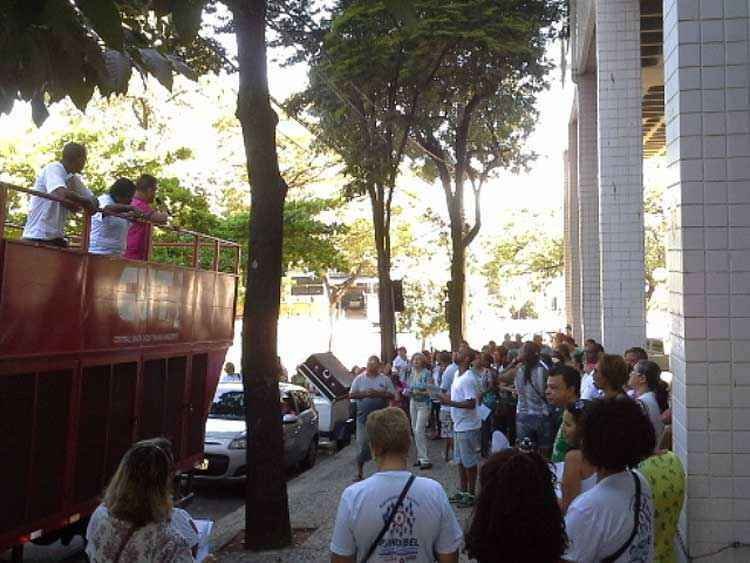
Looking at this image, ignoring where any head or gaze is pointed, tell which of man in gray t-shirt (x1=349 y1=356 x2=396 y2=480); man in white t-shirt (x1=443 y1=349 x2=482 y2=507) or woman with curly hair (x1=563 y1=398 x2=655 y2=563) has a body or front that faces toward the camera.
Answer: man in gray t-shirt (x1=349 y1=356 x2=396 y2=480)

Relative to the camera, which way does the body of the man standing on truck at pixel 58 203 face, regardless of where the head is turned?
to the viewer's right

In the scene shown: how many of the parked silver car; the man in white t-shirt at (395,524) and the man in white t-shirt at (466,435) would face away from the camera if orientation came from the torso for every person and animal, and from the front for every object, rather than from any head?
1

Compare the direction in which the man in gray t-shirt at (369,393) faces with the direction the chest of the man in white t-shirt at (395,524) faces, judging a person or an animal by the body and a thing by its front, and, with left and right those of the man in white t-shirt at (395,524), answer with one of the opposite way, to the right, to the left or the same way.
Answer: the opposite way

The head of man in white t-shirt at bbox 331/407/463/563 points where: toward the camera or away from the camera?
away from the camera

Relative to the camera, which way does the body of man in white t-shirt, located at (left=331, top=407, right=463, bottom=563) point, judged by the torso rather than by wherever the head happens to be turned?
away from the camera

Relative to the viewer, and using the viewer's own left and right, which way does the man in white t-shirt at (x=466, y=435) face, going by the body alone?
facing to the left of the viewer

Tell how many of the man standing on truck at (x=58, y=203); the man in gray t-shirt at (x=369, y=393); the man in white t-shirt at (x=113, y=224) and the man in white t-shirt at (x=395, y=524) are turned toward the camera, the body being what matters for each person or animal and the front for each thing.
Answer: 1

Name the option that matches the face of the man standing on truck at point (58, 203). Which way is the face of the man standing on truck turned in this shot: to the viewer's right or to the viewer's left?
to the viewer's right

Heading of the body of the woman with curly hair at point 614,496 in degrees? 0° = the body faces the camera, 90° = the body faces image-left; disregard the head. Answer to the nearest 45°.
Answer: approximately 135°

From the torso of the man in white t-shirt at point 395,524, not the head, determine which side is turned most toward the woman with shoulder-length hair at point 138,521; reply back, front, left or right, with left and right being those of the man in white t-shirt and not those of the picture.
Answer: left

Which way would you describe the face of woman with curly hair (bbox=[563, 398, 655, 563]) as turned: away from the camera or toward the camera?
away from the camera

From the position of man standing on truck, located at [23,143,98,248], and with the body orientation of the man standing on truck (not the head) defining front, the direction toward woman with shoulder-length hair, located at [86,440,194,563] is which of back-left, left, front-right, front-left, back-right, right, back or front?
right

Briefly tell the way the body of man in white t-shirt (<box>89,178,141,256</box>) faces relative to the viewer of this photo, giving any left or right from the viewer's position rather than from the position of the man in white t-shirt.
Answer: facing to the right of the viewer

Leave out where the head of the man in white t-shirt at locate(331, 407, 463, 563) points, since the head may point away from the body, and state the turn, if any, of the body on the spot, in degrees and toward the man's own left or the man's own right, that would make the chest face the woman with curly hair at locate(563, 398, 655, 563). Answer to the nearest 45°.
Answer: approximately 90° to the man's own right
